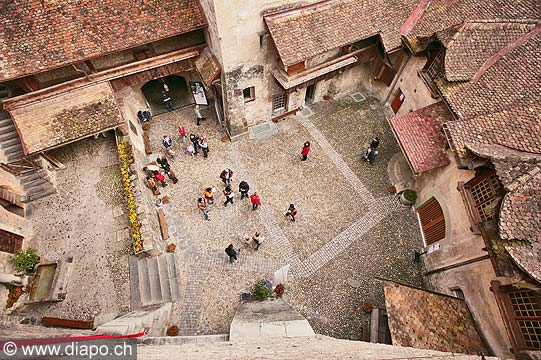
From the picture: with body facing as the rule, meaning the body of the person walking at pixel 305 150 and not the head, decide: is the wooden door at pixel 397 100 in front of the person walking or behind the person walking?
behind

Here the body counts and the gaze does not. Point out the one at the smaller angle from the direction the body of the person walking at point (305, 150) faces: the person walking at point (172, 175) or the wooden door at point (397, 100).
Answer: the person walking

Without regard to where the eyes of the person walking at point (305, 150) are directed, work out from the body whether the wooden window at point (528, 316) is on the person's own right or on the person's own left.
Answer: on the person's own left

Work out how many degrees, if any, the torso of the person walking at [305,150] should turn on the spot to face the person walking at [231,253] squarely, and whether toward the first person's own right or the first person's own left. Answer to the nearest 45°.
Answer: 0° — they already face them

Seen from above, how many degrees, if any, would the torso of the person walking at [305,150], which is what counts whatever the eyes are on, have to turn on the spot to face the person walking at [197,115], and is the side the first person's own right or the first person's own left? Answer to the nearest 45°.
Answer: approximately 45° to the first person's own right

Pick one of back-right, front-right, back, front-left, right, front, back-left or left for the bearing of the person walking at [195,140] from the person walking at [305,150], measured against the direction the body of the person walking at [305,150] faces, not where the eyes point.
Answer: front-right

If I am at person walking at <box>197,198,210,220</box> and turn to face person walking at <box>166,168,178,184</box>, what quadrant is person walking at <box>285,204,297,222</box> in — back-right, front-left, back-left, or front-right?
back-right

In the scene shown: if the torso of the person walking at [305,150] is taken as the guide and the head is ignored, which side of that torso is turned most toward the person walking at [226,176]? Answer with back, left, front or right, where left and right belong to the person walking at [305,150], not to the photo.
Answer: front

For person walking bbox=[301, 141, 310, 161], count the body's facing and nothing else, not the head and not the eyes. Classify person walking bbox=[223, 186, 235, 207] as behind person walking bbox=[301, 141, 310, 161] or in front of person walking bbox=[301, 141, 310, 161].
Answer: in front

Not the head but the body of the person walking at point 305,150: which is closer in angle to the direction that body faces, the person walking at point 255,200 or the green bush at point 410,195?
the person walking

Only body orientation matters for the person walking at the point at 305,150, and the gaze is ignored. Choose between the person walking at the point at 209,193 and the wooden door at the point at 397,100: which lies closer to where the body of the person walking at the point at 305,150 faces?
the person walking
